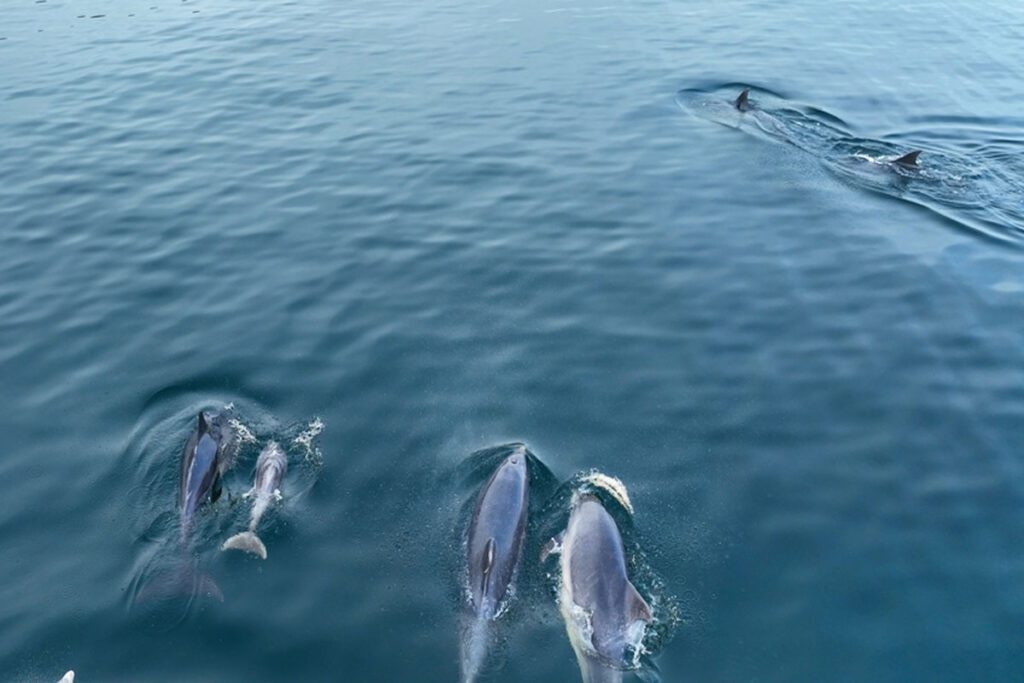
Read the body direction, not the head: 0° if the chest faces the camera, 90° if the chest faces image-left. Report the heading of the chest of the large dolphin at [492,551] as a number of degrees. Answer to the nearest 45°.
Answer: approximately 180°

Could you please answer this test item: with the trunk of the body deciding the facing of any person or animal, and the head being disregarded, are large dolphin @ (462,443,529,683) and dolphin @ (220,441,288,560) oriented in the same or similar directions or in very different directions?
same or similar directions

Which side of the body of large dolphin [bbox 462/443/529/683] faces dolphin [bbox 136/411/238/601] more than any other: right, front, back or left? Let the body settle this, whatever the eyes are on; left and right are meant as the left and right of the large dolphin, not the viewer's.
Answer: left

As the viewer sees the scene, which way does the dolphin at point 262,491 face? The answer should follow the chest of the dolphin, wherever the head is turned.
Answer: away from the camera

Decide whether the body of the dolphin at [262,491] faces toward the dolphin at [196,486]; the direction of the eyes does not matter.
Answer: no

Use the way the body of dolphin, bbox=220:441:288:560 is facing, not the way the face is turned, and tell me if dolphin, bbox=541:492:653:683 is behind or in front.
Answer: behind

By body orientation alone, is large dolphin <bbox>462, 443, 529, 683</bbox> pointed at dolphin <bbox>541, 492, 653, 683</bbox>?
no
